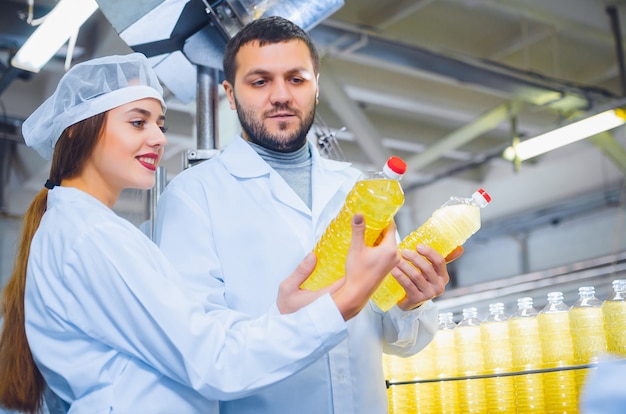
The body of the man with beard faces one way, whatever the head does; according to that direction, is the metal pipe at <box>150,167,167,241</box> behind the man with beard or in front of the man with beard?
behind

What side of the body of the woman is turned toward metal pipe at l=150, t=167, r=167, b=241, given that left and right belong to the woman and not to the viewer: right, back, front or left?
left

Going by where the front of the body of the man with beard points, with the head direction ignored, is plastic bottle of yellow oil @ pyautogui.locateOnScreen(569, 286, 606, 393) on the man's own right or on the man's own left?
on the man's own left

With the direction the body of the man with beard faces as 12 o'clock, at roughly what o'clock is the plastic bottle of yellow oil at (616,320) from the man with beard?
The plastic bottle of yellow oil is roughly at 10 o'clock from the man with beard.

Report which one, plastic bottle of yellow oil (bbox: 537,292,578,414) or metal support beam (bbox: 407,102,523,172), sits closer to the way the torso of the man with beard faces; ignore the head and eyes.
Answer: the plastic bottle of yellow oil

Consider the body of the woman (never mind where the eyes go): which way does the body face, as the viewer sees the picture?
to the viewer's right
